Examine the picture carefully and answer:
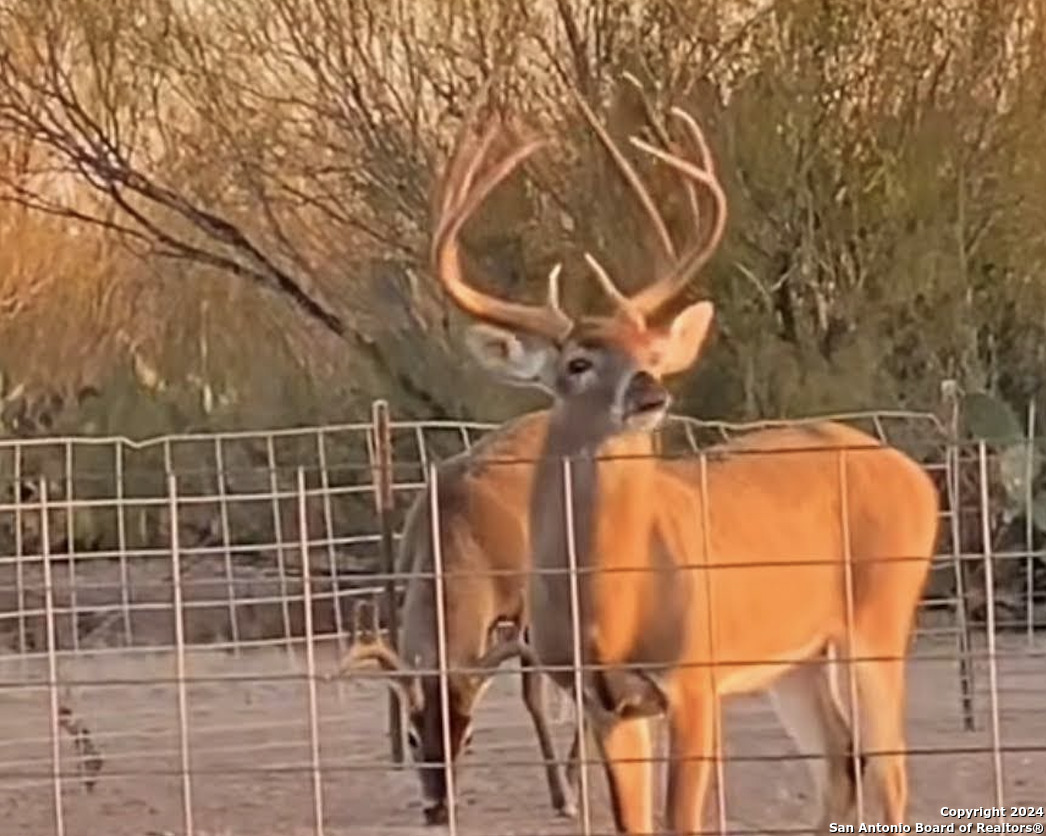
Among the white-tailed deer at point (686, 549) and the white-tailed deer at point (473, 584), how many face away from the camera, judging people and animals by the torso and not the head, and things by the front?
0

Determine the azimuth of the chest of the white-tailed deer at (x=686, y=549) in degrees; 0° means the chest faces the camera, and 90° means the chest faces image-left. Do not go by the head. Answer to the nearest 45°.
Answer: approximately 45°

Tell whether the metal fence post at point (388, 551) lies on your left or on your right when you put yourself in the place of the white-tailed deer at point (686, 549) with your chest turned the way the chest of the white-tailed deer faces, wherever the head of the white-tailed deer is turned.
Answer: on your right

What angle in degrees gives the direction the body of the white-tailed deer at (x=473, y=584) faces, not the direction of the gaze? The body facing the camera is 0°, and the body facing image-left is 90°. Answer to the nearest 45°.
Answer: approximately 45°

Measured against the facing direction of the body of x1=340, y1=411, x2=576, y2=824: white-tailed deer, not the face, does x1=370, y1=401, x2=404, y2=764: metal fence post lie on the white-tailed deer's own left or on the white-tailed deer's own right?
on the white-tailed deer's own right

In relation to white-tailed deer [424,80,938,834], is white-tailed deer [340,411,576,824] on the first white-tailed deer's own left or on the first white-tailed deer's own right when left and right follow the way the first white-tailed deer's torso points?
on the first white-tailed deer's own right

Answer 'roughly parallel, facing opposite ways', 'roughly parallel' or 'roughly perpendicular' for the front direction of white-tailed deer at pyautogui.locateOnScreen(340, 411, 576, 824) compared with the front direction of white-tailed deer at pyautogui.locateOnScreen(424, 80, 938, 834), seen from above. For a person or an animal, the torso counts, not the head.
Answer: roughly parallel

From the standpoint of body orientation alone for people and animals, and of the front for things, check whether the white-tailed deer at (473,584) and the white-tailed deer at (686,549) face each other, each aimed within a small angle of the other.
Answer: no

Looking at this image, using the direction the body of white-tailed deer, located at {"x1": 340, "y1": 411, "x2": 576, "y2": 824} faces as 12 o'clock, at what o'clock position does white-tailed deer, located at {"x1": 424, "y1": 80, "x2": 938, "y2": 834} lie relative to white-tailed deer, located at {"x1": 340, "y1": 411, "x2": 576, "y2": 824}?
white-tailed deer, located at {"x1": 424, "y1": 80, "x2": 938, "y2": 834} is roughly at 10 o'clock from white-tailed deer, located at {"x1": 340, "y1": 411, "x2": 576, "y2": 824}.
